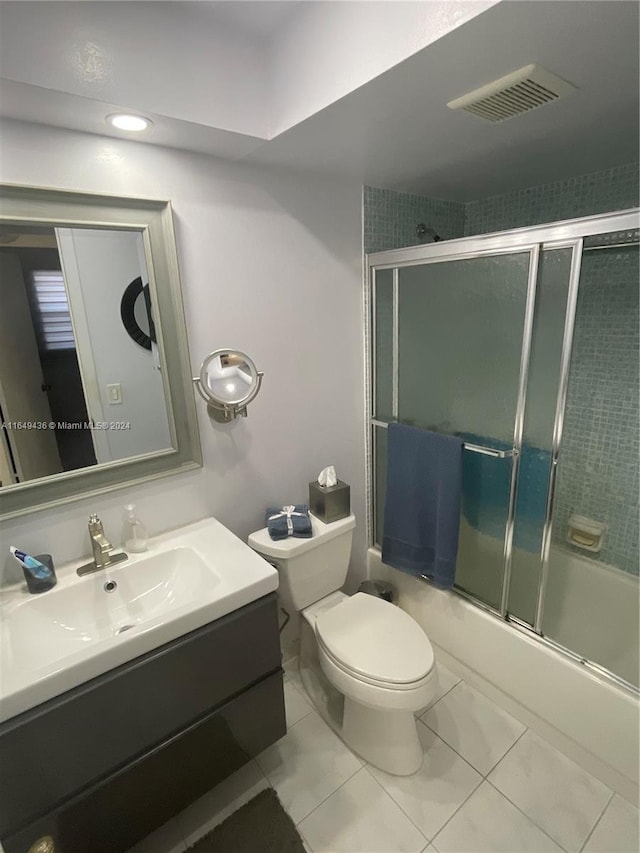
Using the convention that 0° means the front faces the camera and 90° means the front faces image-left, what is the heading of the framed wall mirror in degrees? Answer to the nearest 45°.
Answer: approximately 315°

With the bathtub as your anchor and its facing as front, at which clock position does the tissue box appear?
The tissue box is roughly at 1 o'clock from the bathtub.

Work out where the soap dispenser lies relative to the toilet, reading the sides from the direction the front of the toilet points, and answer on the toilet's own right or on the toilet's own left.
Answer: on the toilet's own right

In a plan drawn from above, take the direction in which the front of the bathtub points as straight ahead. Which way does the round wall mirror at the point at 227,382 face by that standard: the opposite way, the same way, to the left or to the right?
to the left

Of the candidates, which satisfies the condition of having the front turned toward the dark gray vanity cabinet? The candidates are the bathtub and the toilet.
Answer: the bathtub

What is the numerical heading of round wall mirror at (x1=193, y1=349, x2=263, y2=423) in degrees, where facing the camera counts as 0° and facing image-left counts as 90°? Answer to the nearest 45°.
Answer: approximately 0°

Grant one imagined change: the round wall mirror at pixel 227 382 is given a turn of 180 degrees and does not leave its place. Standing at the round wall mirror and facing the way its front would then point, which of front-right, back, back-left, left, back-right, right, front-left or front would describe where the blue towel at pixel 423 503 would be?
right

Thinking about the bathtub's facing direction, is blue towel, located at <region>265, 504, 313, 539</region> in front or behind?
in front
